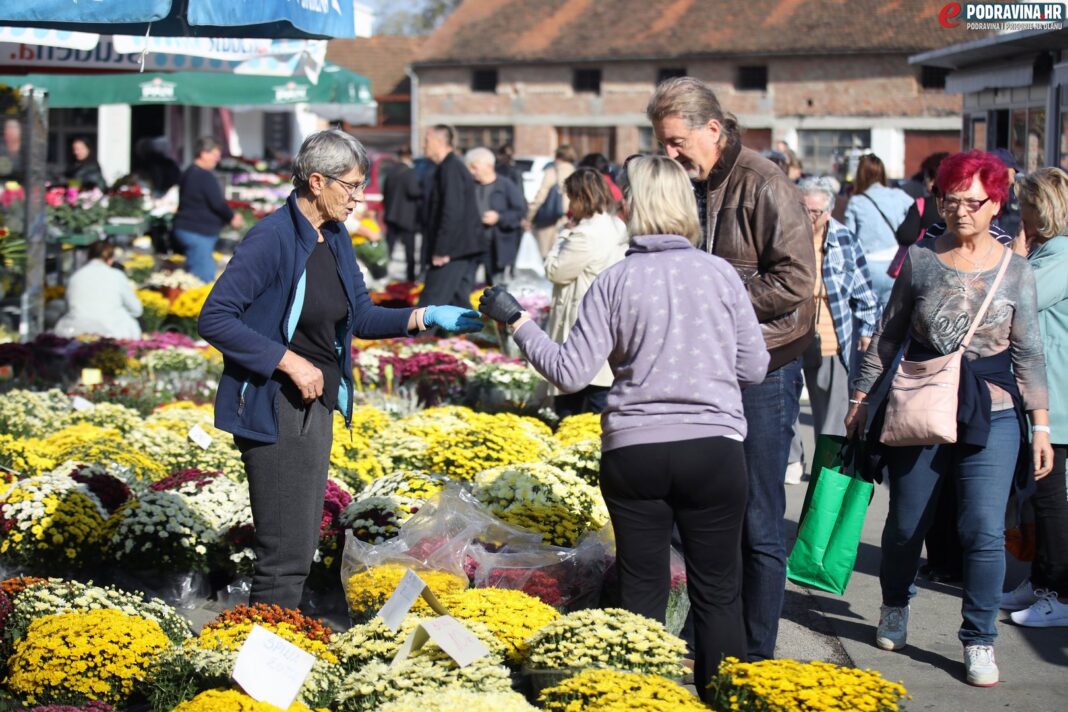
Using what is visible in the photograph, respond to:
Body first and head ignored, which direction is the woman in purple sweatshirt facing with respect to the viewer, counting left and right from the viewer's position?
facing away from the viewer

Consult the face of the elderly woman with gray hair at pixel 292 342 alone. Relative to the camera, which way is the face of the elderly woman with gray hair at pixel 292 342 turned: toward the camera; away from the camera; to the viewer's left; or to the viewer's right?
to the viewer's right

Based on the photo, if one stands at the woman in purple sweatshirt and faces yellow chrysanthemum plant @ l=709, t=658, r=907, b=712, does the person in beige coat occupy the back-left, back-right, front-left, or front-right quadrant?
back-left

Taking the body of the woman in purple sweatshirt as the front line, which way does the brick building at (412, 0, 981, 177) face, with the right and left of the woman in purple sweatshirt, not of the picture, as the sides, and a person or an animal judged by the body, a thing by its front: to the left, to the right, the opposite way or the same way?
the opposite way

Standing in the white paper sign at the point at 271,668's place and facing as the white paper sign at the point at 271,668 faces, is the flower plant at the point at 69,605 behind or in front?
behind

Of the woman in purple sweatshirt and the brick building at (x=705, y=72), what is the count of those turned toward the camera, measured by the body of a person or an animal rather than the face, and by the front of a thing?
1

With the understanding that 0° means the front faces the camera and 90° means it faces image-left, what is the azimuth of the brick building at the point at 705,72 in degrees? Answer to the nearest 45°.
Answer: approximately 0°
